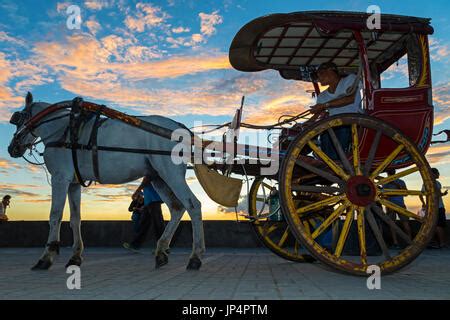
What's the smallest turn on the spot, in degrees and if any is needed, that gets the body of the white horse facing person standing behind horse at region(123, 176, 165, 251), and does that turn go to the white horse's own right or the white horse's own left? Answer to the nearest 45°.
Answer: approximately 90° to the white horse's own right

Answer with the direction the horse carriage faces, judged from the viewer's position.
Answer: facing to the left of the viewer

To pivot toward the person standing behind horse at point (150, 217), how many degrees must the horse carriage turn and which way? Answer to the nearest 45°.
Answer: approximately 45° to its right

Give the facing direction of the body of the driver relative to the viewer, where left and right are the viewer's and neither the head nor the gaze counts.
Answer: facing the viewer and to the left of the viewer

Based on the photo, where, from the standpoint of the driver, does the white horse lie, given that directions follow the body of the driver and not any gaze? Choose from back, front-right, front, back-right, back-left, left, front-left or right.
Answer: front-right

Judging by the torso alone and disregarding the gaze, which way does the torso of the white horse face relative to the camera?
to the viewer's left
